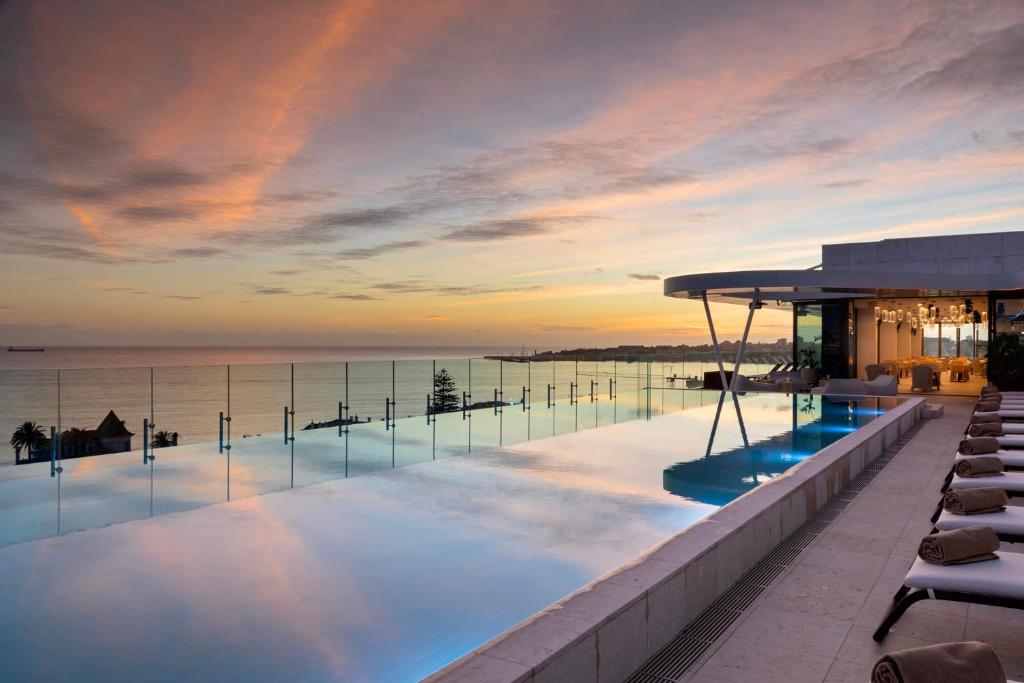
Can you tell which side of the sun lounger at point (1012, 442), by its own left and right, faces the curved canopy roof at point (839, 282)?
right

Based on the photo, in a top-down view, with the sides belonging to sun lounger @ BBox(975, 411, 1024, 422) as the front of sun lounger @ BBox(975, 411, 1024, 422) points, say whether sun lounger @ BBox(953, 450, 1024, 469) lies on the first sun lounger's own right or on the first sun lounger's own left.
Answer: on the first sun lounger's own left

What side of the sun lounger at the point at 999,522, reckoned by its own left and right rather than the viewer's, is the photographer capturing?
left

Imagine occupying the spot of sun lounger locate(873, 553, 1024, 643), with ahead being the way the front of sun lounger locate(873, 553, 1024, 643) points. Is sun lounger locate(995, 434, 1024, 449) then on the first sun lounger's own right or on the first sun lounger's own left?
on the first sun lounger's own right

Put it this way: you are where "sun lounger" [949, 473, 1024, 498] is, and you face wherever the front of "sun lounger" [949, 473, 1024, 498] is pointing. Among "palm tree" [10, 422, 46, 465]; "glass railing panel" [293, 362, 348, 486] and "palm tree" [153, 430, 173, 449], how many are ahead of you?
3

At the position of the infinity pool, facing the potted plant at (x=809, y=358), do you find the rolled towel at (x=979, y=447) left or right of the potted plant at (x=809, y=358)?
right

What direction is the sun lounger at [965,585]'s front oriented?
to the viewer's left

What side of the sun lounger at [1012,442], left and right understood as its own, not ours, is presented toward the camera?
left

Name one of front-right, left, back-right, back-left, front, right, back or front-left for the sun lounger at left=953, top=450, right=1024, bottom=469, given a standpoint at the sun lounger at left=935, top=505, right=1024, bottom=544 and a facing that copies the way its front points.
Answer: right

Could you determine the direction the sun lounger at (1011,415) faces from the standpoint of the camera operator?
facing to the left of the viewer
